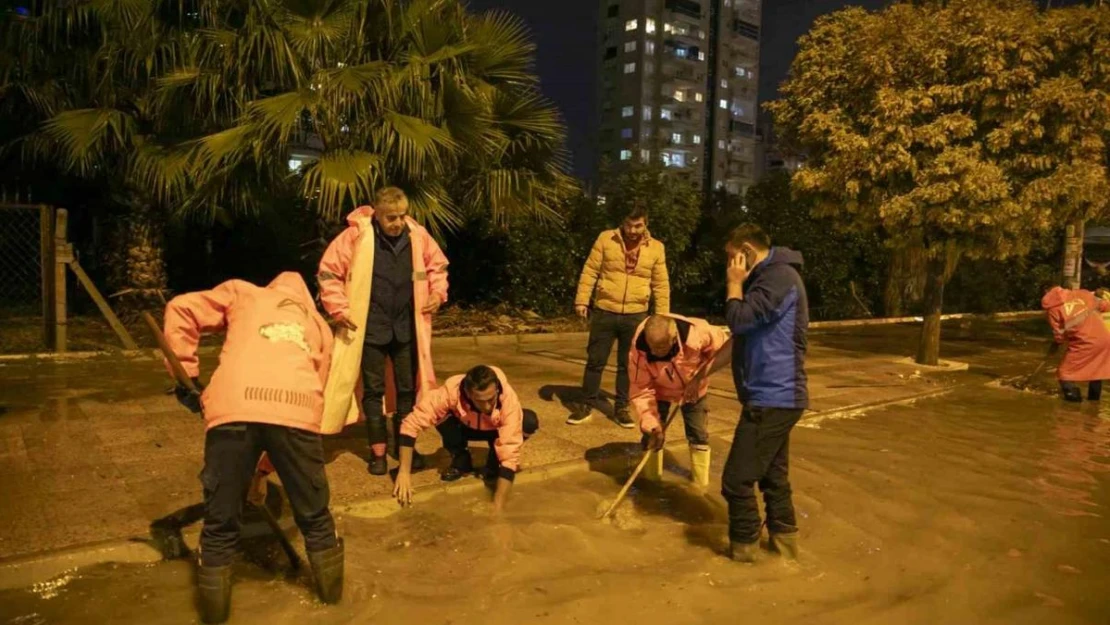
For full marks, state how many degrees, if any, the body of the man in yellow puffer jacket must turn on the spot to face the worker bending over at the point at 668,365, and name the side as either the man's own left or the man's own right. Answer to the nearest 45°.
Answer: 0° — they already face them

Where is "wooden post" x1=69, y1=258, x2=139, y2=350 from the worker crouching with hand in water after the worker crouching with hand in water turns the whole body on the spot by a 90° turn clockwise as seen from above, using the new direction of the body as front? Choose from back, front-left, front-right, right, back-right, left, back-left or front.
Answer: front-right

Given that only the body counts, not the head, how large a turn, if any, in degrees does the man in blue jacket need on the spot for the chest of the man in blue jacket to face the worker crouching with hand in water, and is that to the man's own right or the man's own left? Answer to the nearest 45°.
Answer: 0° — they already face them

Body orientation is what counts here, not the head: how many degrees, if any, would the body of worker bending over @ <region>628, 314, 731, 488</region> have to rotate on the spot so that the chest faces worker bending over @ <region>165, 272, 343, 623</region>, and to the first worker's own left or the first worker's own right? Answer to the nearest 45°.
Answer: approximately 45° to the first worker's own right

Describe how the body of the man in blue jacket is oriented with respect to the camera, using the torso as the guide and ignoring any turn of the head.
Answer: to the viewer's left

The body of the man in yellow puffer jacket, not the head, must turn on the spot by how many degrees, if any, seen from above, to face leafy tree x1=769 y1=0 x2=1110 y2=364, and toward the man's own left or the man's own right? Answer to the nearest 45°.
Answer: approximately 135° to the man's own left

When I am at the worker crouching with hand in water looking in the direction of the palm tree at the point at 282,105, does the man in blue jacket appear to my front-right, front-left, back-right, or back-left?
back-right

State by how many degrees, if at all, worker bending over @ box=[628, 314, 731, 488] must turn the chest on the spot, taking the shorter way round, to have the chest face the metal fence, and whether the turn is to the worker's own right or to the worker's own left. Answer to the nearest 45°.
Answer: approximately 135° to the worker's own right

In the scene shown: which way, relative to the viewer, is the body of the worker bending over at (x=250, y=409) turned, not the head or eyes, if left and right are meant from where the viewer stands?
facing away from the viewer

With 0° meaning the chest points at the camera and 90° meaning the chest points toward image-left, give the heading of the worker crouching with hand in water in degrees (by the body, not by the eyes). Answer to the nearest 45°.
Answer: approximately 0°

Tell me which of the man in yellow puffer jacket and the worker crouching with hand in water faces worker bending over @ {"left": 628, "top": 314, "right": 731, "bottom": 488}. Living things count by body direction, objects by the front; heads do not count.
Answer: the man in yellow puffer jacket
